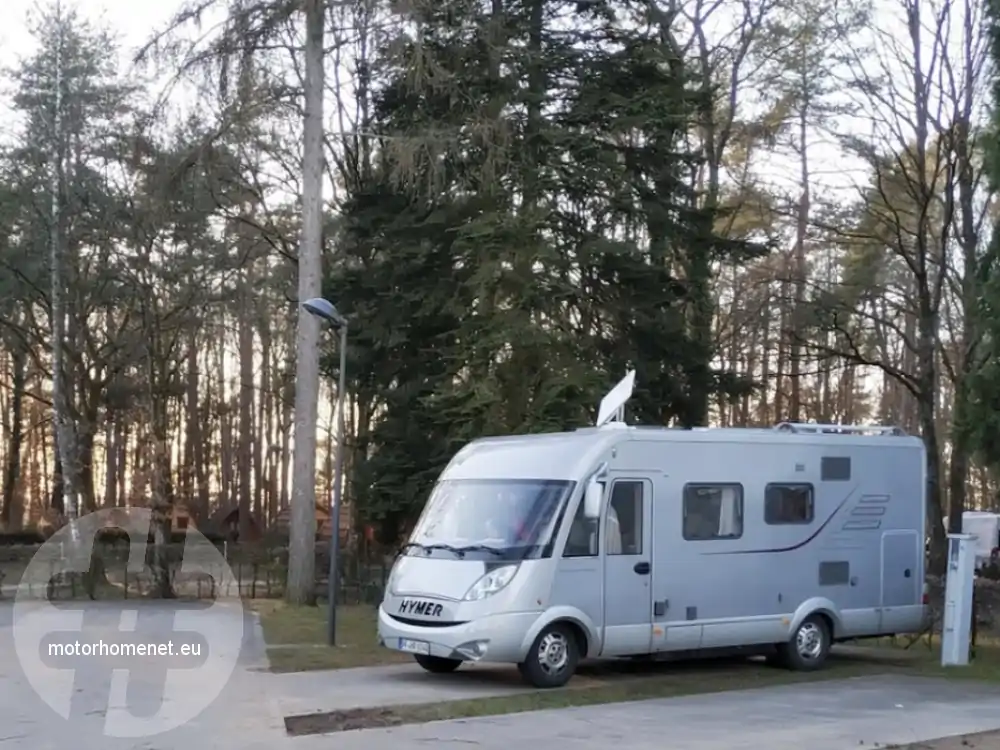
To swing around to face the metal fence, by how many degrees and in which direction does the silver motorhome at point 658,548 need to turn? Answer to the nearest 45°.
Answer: approximately 90° to its right

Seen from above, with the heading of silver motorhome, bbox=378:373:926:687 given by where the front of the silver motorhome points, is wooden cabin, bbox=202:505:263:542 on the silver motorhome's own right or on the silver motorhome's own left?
on the silver motorhome's own right

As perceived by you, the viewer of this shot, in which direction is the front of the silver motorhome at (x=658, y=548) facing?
facing the viewer and to the left of the viewer

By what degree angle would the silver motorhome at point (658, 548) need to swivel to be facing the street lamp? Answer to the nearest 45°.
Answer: approximately 90° to its right

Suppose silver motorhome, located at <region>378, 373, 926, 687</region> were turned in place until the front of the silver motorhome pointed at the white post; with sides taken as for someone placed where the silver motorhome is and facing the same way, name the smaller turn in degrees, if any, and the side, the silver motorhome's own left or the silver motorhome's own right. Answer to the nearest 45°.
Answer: approximately 180°
